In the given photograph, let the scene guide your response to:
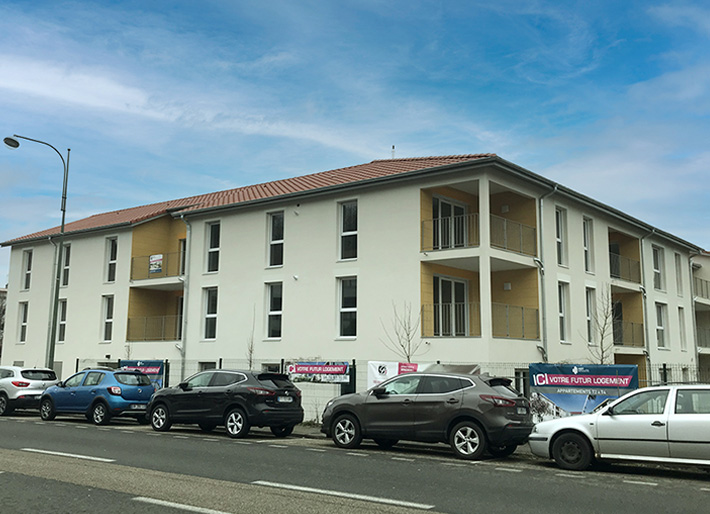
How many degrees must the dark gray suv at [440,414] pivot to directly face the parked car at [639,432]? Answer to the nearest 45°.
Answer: approximately 180°

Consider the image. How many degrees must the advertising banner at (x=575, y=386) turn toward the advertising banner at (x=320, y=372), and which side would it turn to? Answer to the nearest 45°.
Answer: approximately 90° to its right

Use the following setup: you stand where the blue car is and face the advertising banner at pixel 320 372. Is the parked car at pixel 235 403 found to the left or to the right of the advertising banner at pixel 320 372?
right

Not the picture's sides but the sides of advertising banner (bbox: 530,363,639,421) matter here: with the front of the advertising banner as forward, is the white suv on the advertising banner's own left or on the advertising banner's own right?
on the advertising banner's own right

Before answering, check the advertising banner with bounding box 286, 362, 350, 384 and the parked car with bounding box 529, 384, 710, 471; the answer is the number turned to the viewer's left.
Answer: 1

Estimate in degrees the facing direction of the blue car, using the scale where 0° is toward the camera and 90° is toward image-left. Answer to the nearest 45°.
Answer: approximately 135°

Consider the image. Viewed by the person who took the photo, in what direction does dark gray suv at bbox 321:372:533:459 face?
facing away from the viewer and to the left of the viewer

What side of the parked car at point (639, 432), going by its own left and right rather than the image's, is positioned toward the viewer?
left

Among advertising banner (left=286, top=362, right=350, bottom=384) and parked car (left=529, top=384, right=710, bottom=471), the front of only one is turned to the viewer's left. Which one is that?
the parked car

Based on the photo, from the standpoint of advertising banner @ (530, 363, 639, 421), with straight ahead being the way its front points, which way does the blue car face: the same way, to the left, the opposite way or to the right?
to the right

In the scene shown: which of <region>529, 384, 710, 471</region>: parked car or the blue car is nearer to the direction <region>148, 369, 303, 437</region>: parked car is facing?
the blue car

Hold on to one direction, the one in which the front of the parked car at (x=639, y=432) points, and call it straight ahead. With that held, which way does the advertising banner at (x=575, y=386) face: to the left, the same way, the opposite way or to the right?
to the left
